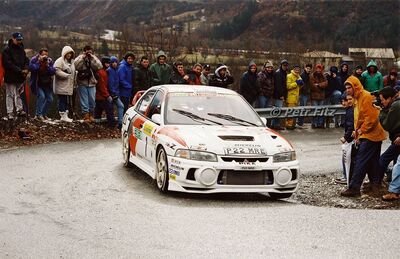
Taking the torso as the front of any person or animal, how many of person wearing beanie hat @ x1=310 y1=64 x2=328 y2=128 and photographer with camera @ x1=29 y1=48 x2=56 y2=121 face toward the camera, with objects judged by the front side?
2

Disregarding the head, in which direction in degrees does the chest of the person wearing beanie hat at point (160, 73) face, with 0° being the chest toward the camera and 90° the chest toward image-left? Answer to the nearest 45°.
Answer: approximately 0°

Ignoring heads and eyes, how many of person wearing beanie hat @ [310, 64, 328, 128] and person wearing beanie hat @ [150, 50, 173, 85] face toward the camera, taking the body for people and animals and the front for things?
2

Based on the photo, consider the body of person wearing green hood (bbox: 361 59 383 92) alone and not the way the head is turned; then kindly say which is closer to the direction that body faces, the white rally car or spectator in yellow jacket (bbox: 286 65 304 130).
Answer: the white rally car

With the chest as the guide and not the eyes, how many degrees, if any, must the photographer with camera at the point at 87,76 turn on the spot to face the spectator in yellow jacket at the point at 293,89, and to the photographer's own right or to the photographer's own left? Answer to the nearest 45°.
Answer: approximately 90° to the photographer's own left

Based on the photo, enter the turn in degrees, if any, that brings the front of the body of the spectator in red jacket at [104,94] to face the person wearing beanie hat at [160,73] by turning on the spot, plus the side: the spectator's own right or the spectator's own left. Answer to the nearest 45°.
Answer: approximately 45° to the spectator's own left

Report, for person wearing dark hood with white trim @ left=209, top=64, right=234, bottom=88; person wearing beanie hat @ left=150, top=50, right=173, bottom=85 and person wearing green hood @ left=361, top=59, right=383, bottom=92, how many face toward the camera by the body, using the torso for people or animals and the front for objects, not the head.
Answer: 3

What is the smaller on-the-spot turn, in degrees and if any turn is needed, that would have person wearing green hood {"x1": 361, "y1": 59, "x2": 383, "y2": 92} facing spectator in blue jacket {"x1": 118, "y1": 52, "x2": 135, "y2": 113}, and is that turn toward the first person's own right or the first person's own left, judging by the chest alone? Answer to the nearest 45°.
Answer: approximately 45° to the first person's own right

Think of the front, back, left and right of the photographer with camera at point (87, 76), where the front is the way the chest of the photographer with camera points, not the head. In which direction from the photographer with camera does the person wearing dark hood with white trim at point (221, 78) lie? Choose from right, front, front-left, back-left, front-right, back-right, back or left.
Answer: left

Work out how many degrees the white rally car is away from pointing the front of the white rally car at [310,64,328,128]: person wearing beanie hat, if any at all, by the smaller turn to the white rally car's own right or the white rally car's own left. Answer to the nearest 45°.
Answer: approximately 135° to the white rally car's own left

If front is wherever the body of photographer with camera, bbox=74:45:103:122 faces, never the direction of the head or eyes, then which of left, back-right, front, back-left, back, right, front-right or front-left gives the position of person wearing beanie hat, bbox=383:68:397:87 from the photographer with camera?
left
